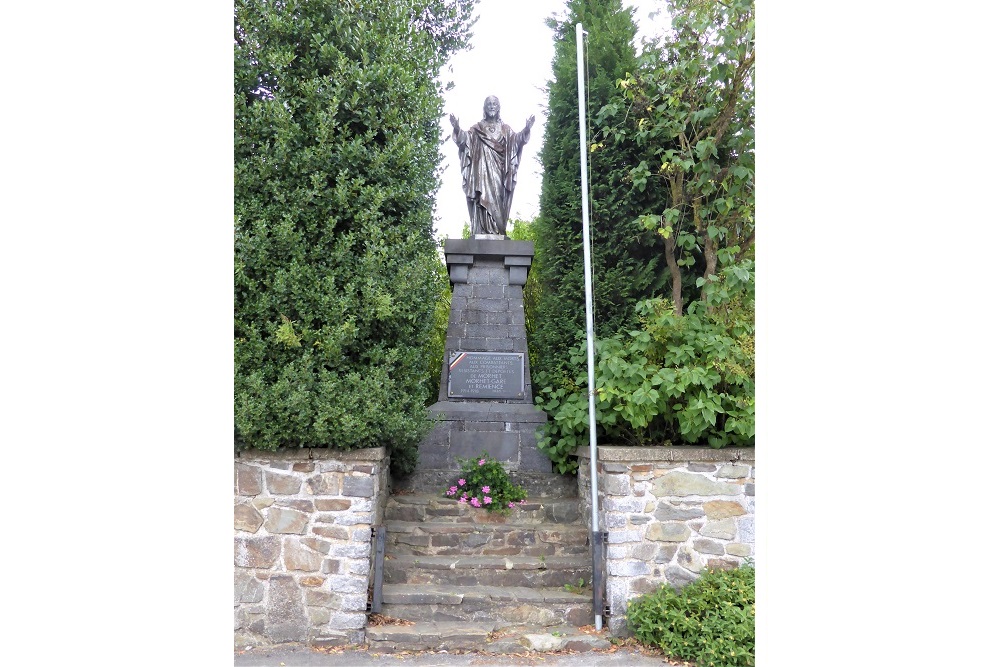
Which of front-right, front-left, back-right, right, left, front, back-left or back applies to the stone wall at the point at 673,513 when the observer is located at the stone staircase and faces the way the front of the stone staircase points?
left

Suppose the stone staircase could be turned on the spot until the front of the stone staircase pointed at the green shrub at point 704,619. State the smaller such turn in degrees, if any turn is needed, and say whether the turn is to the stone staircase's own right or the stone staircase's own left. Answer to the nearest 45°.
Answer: approximately 45° to the stone staircase's own left

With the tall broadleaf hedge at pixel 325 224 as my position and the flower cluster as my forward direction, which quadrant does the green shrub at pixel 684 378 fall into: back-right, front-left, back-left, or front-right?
front-right

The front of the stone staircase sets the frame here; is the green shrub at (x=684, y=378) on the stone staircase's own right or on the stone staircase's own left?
on the stone staircase's own left

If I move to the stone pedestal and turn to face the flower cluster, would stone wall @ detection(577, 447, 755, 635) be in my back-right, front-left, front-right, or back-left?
front-left

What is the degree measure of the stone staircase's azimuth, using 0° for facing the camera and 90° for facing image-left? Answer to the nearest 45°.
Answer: approximately 0°

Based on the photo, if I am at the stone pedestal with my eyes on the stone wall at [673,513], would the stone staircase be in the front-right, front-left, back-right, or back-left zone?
front-right

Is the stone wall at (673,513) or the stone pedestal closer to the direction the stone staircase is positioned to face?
the stone wall

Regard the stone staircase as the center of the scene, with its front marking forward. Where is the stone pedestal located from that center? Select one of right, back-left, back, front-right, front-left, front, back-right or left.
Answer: back

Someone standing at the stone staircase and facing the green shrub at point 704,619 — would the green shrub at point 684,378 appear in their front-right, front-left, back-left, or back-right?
front-left

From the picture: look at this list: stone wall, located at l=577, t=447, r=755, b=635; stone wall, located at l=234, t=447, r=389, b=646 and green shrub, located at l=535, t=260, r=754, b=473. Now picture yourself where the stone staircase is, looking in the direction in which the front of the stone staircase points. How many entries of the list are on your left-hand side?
2
